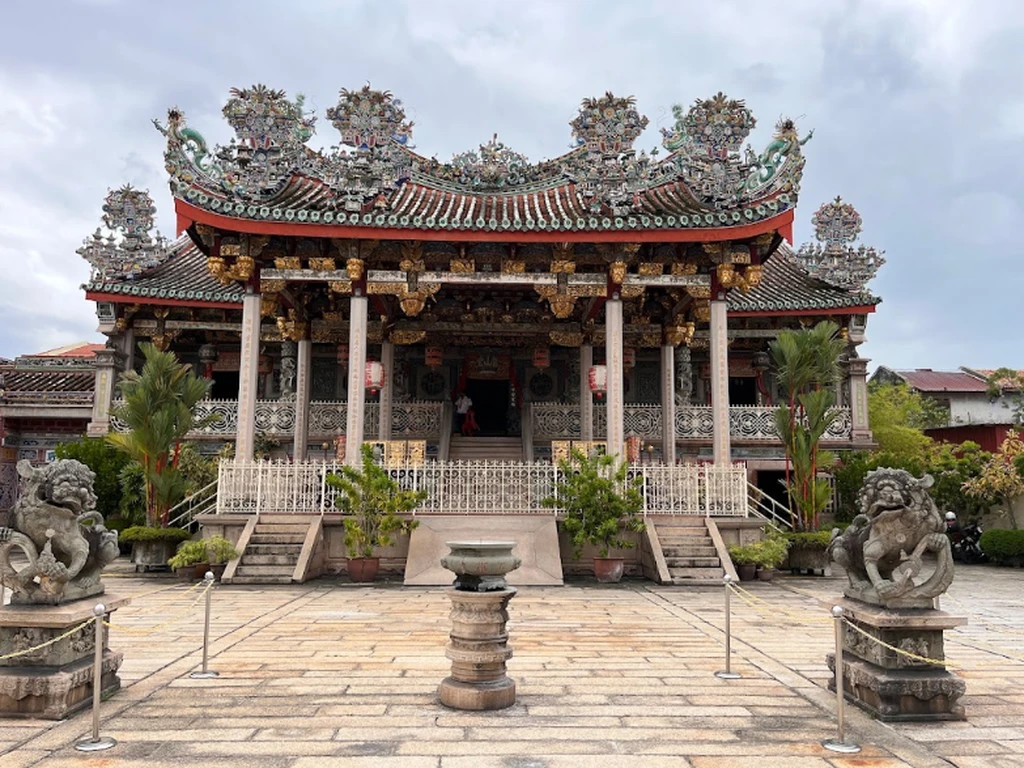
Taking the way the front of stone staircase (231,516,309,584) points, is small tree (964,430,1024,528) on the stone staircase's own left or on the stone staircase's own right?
on the stone staircase's own left

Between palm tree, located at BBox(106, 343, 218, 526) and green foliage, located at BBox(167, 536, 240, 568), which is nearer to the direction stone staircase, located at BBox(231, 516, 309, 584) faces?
the green foliage

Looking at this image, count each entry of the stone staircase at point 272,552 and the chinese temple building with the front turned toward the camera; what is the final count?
2

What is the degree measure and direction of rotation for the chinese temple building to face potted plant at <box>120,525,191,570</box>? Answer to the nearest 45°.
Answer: approximately 45° to its right

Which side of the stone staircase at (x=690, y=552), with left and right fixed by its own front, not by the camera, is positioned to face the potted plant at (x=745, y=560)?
left

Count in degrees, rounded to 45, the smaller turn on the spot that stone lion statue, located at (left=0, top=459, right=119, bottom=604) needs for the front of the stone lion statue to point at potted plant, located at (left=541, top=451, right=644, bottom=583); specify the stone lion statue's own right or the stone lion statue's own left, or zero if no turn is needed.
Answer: approximately 90° to the stone lion statue's own left

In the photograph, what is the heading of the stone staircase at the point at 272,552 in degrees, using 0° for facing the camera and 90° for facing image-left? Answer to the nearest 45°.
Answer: approximately 0°

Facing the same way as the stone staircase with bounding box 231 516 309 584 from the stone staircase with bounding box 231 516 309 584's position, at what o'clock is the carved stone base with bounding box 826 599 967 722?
The carved stone base is roughly at 11 o'clock from the stone staircase.

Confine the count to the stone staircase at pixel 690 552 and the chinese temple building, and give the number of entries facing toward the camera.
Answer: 2

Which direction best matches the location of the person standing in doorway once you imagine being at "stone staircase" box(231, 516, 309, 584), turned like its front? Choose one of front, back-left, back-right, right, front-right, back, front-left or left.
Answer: back-left

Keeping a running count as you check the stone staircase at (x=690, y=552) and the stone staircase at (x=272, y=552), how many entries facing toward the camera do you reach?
2
